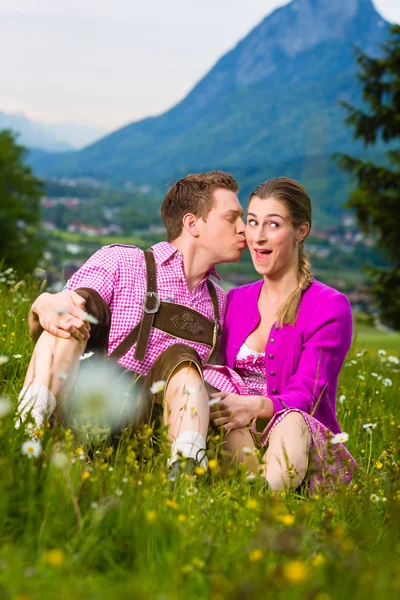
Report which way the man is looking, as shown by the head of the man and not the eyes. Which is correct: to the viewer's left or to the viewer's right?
to the viewer's right

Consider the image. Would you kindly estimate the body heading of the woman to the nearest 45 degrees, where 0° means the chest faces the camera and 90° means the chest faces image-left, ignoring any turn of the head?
approximately 45°

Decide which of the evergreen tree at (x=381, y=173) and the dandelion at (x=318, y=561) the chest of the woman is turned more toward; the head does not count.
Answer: the dandelion
